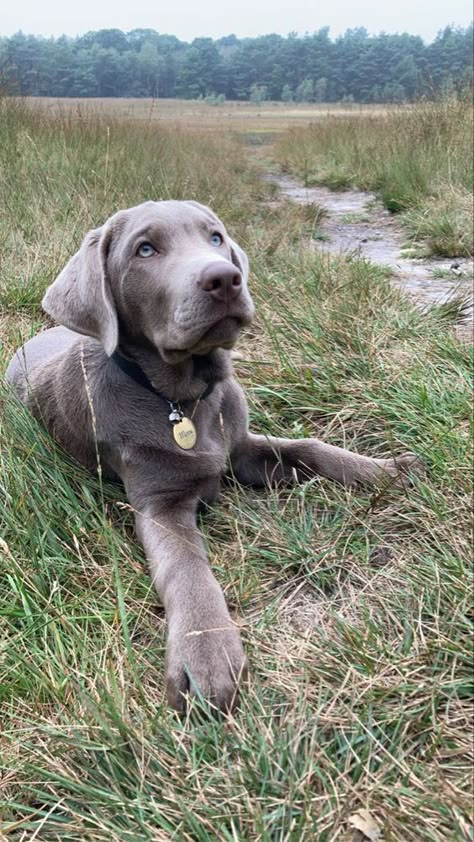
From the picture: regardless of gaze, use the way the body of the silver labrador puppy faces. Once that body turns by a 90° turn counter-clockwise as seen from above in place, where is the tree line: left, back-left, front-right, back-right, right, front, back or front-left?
front-left

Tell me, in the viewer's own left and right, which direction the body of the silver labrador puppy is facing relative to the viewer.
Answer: facing the viewer and to the right of the viewer
